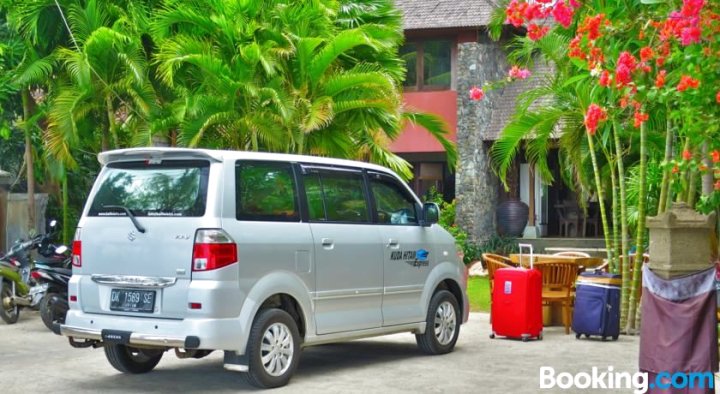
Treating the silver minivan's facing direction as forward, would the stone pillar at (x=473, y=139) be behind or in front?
in front

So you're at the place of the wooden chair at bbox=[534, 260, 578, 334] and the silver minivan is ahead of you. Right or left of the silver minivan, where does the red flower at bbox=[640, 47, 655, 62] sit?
left

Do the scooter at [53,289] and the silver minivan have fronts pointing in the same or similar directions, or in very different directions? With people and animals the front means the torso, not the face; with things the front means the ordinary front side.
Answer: same or similar directions

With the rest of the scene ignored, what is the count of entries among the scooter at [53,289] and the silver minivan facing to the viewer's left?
0

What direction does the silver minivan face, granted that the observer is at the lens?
facing away from the viewer and to the right of the viewer

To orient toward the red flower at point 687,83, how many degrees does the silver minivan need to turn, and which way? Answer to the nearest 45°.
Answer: approximately 90° to its right
